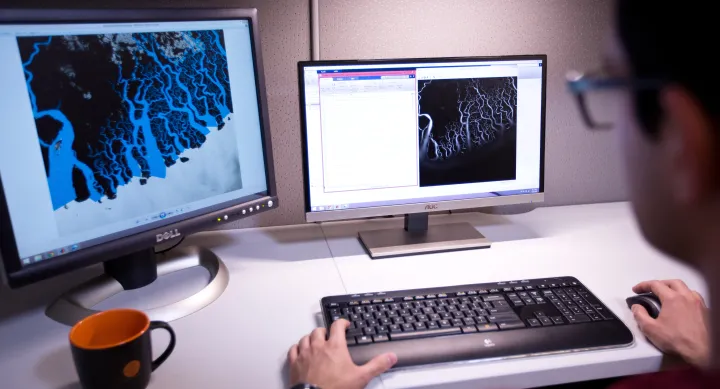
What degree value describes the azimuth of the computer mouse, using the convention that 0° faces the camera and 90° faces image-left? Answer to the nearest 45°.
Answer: approximately 135°

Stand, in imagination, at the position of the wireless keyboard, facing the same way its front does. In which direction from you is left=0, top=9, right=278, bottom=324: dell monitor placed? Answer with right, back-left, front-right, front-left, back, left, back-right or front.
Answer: right

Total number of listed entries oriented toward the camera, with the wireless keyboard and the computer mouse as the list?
1

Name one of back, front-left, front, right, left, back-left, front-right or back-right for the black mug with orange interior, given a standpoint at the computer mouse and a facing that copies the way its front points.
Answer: left

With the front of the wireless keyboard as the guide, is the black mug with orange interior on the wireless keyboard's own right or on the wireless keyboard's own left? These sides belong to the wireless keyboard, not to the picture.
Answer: on the wireless keyboard's own right

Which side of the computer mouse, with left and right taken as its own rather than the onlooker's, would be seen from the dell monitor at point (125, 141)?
left

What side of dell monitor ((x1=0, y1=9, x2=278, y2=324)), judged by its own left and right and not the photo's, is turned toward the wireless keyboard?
front
